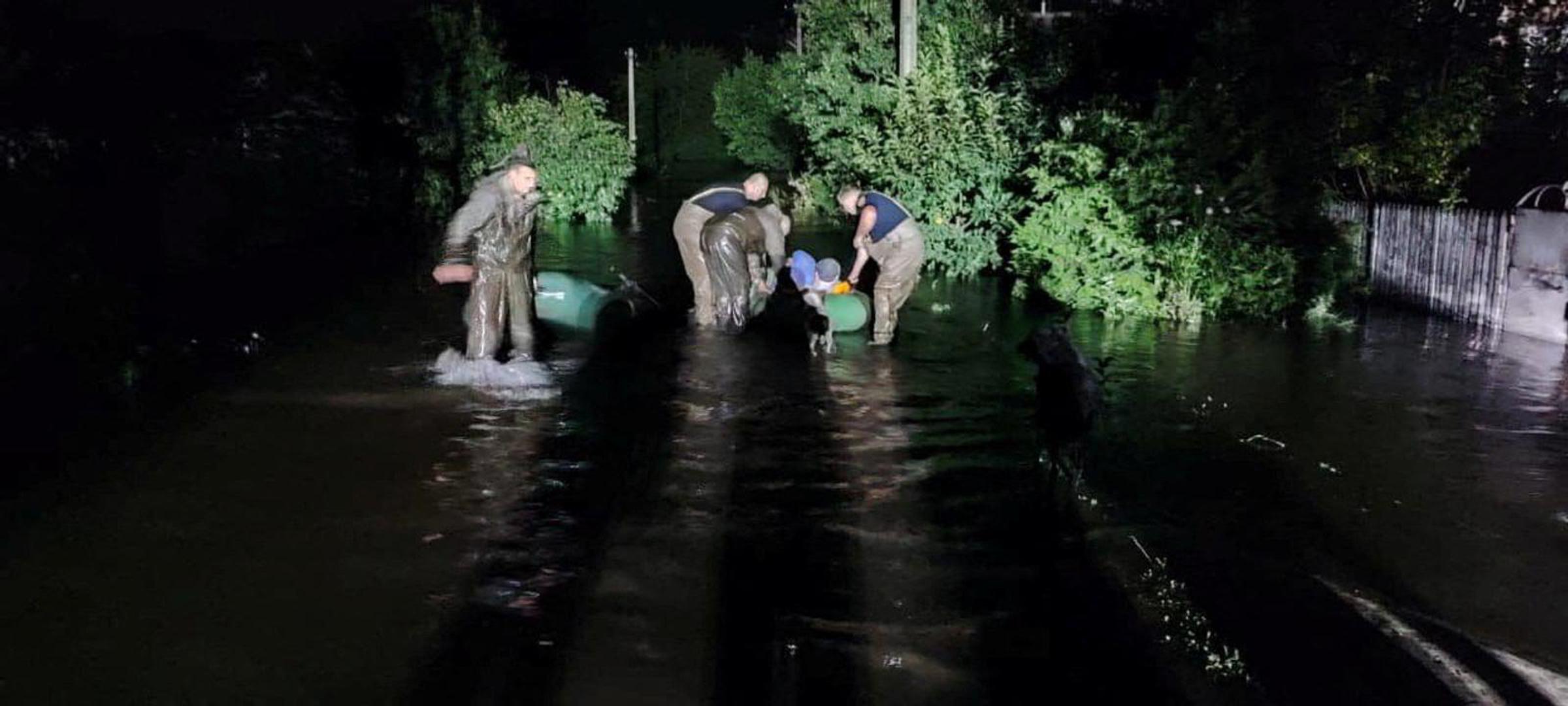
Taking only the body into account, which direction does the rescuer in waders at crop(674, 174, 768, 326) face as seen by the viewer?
to the viewer's right

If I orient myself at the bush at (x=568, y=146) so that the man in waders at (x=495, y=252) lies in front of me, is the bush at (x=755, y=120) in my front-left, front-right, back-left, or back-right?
back-left

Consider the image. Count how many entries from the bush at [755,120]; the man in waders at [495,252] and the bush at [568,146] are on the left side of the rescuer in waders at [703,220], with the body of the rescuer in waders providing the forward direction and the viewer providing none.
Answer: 2

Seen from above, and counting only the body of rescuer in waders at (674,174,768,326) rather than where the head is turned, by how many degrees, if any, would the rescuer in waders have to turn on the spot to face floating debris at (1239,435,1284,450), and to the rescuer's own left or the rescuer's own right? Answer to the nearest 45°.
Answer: approximately 45° to the rescuer's own right

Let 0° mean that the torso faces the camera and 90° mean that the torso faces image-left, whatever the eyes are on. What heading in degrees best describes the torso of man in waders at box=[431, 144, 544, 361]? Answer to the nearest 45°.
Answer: approximately 315°

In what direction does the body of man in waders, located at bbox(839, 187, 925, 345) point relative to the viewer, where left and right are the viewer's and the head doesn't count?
facing to the left of the viewer

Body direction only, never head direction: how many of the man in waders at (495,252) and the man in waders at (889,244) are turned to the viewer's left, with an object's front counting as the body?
1
